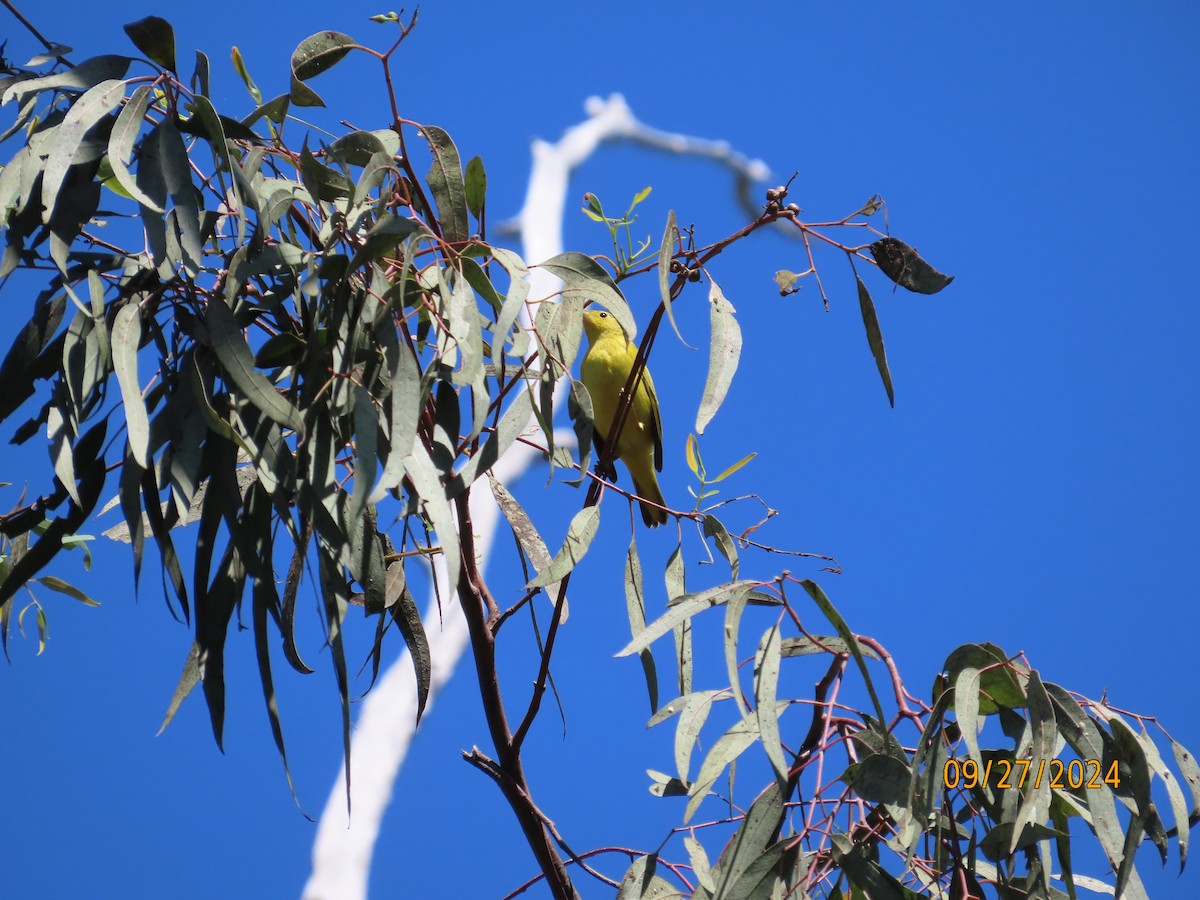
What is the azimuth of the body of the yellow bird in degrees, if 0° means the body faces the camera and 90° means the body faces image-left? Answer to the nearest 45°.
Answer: approximately 45°
